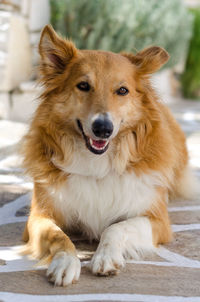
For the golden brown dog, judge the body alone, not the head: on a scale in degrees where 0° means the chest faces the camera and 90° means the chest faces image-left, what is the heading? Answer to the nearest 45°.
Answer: approximately 0°
